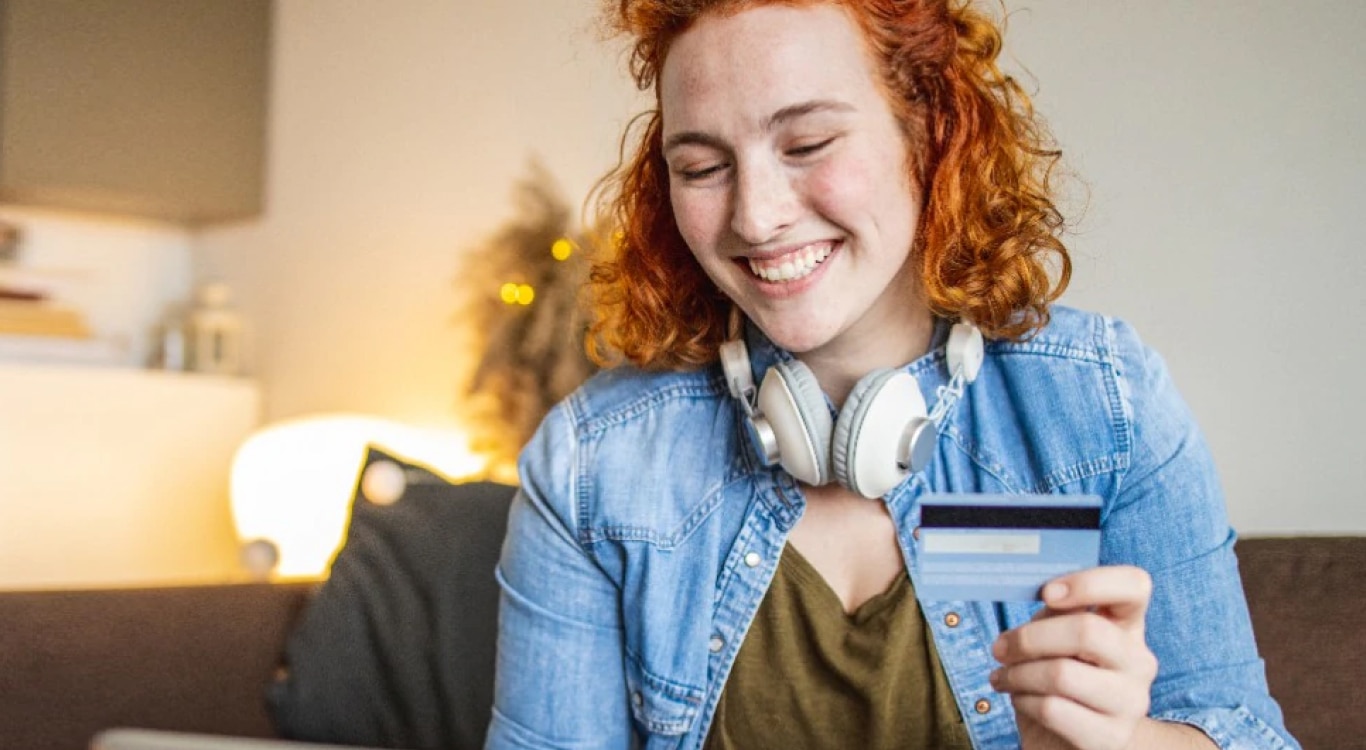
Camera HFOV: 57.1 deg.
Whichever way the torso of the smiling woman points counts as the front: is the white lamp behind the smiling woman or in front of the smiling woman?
behind

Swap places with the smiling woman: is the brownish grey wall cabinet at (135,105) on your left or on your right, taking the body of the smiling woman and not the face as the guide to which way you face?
on your right

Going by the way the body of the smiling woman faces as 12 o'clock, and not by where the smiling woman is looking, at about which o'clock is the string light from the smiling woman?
The string light is roughly at 5 o'clock from the smiling woman.

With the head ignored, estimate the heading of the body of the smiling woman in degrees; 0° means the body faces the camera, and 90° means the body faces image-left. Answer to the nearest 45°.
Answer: approximately 0°

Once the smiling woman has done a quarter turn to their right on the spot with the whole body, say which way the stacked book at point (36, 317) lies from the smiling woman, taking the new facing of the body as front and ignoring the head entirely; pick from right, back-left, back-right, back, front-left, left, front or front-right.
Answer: front-right

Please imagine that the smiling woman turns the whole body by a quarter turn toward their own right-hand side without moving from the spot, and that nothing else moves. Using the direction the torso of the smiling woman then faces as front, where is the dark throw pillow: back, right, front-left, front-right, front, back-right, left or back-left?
front-right
